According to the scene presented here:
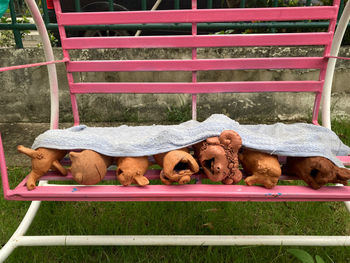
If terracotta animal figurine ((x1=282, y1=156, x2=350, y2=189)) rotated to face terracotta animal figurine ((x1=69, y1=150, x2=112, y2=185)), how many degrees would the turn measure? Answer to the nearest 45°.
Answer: approximately 135° to its right
